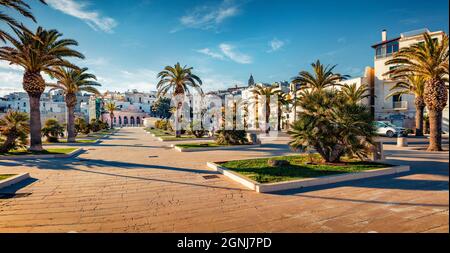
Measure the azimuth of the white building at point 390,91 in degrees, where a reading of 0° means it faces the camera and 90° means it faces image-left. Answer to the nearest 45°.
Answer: approximately 45°

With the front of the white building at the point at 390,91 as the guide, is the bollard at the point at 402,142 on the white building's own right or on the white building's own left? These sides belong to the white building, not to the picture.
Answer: on the white building's own left

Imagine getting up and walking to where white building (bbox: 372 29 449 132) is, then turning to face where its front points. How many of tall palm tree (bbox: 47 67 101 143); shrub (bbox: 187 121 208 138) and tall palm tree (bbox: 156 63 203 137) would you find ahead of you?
3

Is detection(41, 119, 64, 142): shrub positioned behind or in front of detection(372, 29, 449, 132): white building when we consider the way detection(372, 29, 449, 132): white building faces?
in front

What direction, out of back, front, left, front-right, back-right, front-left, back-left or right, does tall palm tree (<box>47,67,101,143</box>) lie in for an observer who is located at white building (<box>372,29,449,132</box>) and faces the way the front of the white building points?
front

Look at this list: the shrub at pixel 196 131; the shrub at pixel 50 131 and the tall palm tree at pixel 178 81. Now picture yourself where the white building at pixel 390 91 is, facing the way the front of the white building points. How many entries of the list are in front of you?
3

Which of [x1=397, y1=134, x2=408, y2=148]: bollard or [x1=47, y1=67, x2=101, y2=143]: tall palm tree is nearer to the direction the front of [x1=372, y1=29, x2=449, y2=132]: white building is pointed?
the tall palm tree

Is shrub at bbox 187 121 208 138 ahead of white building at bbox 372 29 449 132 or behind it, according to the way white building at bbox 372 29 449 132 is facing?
ahead

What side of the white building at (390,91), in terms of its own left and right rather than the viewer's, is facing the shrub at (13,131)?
front

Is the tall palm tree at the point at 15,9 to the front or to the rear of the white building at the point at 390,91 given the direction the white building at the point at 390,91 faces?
to the front

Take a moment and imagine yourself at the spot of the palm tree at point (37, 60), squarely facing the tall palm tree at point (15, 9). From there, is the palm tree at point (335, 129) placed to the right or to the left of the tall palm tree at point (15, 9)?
left

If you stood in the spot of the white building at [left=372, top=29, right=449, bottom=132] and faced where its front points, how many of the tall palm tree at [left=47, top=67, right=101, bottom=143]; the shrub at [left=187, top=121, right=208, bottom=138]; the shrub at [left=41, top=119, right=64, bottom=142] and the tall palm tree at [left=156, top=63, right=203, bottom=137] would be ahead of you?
4

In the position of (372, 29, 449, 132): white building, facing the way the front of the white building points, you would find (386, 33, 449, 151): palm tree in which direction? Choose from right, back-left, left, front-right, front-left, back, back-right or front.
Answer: front-left

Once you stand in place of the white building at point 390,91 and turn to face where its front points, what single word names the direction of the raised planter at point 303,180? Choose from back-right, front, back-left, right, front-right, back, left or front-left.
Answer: front-left
